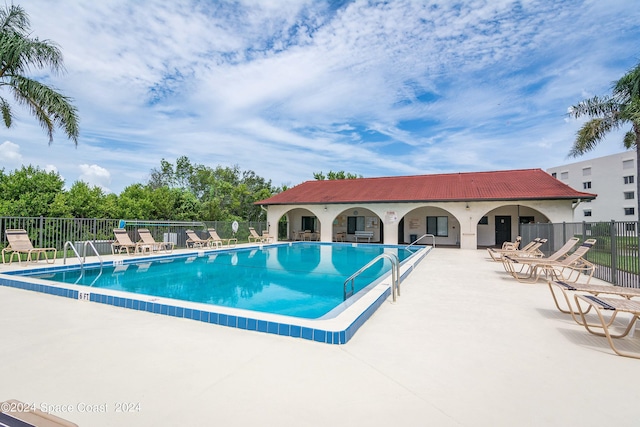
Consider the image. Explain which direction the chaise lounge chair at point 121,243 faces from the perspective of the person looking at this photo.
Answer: facing the viewer and to the right of the viewer

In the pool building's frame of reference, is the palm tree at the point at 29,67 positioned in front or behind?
in front

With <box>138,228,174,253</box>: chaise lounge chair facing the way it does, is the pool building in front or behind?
in front

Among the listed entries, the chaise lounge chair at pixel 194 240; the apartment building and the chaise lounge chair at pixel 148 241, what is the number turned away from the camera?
0

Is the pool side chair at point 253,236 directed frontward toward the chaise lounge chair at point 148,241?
no

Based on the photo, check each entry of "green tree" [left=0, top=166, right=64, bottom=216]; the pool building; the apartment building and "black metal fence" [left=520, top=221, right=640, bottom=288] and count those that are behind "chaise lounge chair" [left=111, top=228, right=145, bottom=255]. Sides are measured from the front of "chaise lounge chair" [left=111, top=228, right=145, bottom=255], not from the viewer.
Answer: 1

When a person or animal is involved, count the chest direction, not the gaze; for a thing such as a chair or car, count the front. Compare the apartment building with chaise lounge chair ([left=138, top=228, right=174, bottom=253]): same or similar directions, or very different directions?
very different directions

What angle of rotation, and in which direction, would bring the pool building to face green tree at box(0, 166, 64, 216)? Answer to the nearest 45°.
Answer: approximately 45° to its right

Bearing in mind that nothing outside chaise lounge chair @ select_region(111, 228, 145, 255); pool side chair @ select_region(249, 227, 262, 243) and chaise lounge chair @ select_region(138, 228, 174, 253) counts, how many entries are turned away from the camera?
0

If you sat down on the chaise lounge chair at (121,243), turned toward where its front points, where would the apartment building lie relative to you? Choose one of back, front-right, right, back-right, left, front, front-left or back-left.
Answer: front-left

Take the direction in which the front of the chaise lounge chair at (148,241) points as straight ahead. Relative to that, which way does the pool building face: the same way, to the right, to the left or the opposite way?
to the right

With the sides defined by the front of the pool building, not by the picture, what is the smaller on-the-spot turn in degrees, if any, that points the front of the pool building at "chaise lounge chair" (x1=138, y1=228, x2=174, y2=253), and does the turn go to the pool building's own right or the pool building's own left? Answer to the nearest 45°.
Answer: approximately 45° to the pool building's own right

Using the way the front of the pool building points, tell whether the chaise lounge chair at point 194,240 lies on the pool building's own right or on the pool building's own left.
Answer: on the pool building's own right

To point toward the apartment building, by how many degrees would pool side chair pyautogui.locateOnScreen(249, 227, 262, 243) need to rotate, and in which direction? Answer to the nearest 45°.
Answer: approximately 45° to its left

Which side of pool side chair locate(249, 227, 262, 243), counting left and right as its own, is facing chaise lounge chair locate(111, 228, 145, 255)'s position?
right

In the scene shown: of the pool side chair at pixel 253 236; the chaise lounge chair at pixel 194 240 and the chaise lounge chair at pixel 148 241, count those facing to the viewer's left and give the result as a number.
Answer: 0

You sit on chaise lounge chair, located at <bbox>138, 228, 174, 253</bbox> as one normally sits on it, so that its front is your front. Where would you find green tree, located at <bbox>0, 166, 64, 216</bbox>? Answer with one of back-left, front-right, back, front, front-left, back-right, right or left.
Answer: back

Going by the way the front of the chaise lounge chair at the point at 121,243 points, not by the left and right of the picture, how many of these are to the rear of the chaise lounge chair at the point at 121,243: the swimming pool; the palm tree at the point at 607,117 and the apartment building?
0

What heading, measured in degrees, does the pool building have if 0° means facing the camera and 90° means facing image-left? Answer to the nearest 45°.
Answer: approximately 0°
